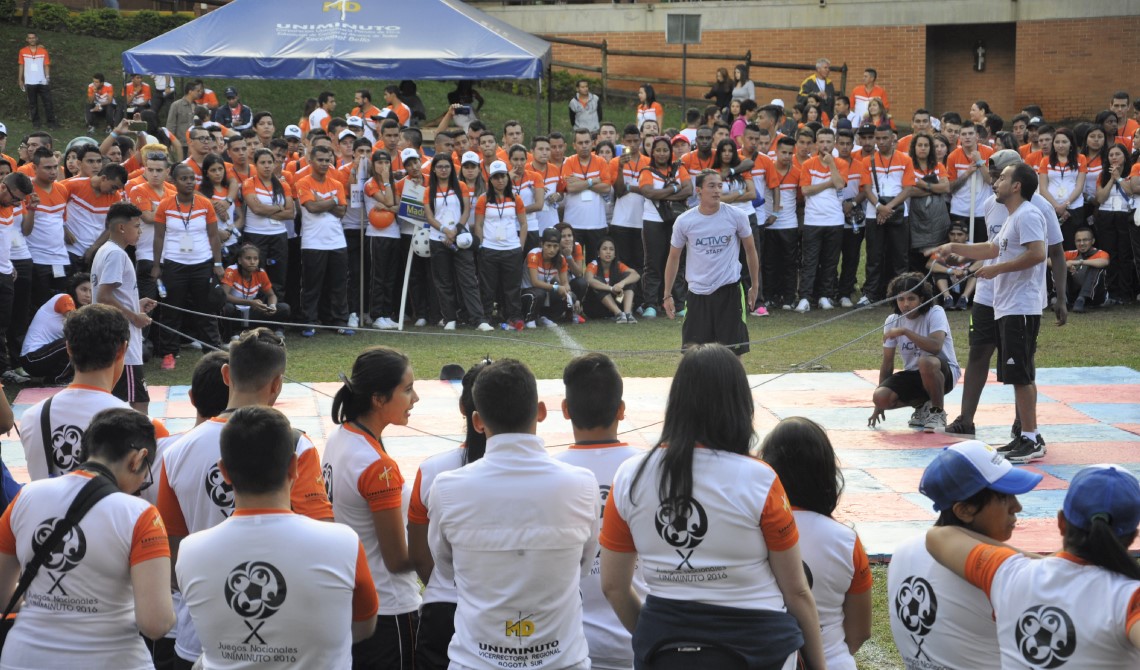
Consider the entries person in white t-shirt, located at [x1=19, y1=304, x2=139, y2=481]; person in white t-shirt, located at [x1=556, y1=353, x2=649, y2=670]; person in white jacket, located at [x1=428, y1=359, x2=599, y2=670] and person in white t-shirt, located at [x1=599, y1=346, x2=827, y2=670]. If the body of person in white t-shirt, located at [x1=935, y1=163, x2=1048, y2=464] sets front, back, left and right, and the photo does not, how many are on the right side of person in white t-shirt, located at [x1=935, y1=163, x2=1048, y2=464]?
0

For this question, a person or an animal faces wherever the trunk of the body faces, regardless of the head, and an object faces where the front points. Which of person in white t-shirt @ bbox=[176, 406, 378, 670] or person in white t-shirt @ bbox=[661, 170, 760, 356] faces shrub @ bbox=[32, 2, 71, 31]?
person in white t-shirt @ bbox=[176, 406, 378, 670]

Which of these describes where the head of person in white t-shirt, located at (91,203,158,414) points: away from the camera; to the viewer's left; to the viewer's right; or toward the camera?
to the viewer's right

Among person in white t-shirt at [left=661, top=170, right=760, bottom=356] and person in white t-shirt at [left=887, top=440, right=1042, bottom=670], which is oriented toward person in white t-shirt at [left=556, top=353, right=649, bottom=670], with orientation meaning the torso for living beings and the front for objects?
person in white t-shirt at [left=661, top=170, right=760, bottom=356]

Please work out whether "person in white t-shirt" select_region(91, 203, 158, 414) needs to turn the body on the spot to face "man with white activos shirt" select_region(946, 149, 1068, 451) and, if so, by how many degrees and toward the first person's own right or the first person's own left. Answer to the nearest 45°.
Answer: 0° — they already face them

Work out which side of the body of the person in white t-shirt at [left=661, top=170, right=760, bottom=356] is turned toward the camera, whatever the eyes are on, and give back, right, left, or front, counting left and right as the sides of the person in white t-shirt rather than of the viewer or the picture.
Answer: front

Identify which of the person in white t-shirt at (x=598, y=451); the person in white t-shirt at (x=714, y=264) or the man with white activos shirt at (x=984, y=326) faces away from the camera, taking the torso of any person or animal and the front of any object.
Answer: the person in white t-shirt at (x=598, y=451)

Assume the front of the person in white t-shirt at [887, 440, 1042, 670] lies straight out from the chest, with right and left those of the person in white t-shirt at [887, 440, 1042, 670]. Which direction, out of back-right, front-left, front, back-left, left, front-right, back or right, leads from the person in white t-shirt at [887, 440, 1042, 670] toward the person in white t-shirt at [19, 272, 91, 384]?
left

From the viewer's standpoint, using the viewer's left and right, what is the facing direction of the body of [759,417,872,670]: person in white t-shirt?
facing away from the viewer and to the right of the viewer

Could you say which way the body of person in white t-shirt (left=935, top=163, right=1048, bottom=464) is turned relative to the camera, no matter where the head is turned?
to the viewer's left

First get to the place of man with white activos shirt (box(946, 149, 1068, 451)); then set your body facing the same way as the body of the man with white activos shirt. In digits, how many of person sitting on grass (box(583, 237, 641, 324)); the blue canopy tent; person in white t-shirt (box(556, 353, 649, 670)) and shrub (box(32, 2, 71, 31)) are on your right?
3

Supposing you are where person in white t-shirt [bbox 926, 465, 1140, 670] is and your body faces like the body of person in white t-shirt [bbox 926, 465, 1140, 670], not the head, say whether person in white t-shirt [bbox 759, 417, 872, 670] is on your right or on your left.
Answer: on your left

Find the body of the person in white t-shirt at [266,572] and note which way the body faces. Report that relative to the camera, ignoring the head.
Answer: away from the camera

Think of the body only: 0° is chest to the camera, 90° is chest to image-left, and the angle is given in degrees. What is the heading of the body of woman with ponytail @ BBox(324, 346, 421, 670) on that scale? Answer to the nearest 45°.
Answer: approximately 225°

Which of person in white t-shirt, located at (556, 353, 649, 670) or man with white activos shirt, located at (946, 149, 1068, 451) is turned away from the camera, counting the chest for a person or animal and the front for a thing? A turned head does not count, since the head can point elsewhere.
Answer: the person in white t-shirt

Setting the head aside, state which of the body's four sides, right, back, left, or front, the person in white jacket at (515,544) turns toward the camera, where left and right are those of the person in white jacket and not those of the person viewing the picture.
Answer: back

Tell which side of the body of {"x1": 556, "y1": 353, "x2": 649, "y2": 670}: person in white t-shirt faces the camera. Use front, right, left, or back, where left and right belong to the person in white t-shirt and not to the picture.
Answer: back
